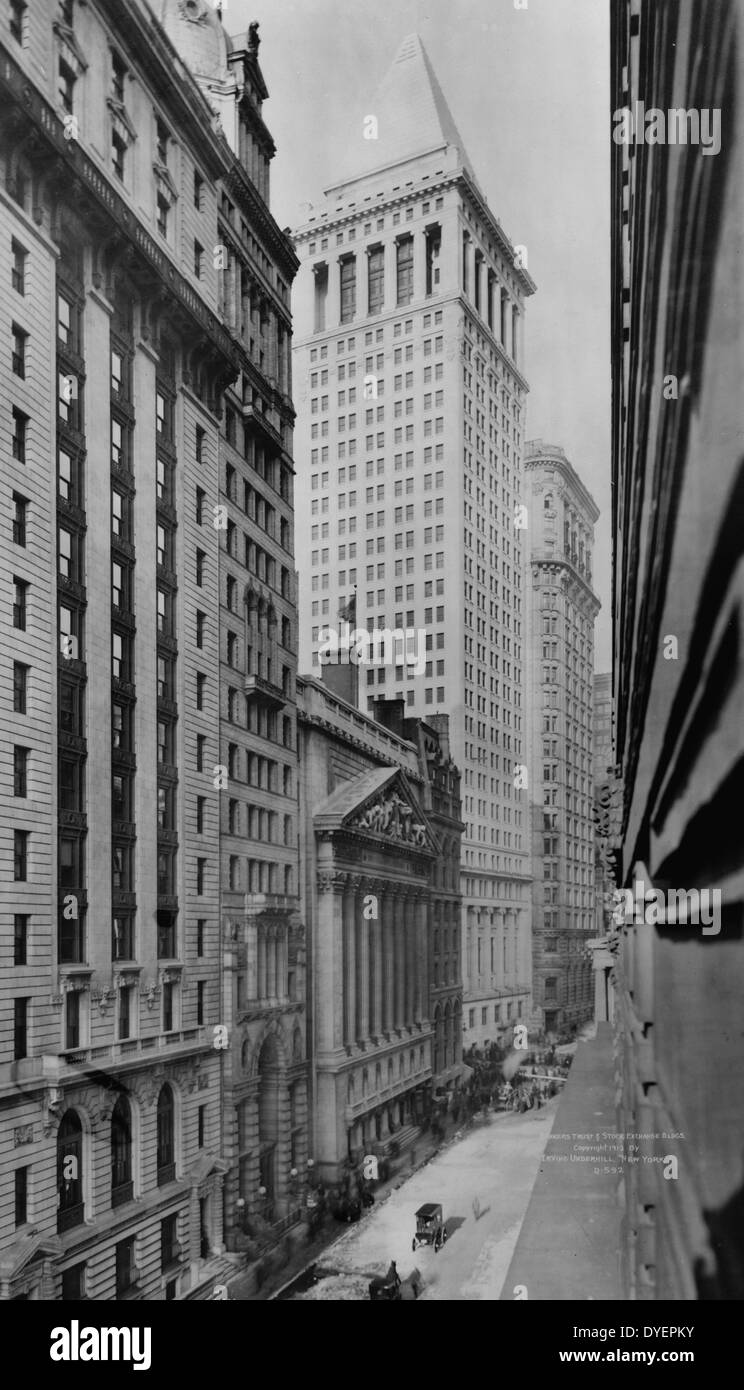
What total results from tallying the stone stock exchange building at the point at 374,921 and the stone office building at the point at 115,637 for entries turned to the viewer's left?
0

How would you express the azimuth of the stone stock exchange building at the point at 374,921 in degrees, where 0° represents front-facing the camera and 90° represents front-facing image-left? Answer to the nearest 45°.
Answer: approximately 315°

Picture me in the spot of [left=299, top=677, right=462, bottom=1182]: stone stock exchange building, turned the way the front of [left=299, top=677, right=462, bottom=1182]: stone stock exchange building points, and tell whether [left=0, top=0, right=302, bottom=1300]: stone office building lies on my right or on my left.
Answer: on my right

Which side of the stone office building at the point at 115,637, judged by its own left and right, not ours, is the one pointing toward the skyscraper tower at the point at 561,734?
left

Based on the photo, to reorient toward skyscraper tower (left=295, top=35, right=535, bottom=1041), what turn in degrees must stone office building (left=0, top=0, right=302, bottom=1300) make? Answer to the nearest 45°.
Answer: approximately 90° to its left

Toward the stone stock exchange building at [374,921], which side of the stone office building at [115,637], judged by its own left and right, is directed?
left

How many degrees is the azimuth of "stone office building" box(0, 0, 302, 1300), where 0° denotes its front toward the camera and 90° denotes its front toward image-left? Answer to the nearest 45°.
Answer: approximately 315°

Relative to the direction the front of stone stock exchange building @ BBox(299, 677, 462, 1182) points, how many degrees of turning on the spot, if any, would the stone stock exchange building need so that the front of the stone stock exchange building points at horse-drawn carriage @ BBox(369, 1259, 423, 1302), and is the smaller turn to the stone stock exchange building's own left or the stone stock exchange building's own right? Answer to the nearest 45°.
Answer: approximately 45° to the stone stock exchange building's own right
